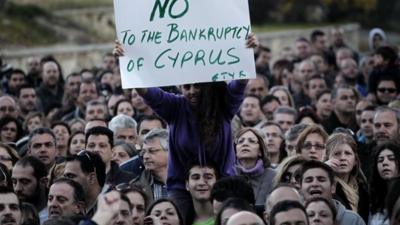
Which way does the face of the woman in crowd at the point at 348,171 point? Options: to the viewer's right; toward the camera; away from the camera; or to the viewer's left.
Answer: toward the camera

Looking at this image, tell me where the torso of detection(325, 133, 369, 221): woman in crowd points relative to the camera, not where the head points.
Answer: toward the camera

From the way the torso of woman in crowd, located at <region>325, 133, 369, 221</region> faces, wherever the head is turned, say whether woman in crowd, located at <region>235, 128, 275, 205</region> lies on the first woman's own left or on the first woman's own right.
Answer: on the first woman's own right

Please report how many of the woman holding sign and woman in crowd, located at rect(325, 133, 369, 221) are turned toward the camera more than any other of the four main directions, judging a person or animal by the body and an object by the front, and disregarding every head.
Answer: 2

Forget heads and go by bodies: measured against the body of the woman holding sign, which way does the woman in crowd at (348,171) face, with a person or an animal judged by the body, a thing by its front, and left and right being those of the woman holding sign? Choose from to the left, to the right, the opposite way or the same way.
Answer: the same way

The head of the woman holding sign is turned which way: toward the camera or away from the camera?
toward the camera

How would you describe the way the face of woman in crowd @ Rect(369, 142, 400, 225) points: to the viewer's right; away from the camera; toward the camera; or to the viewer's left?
toward the camera

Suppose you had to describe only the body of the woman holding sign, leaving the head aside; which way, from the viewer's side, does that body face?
toward the camera

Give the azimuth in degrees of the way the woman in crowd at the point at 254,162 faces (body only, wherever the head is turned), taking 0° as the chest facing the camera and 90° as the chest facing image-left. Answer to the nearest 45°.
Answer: approximately 45°
